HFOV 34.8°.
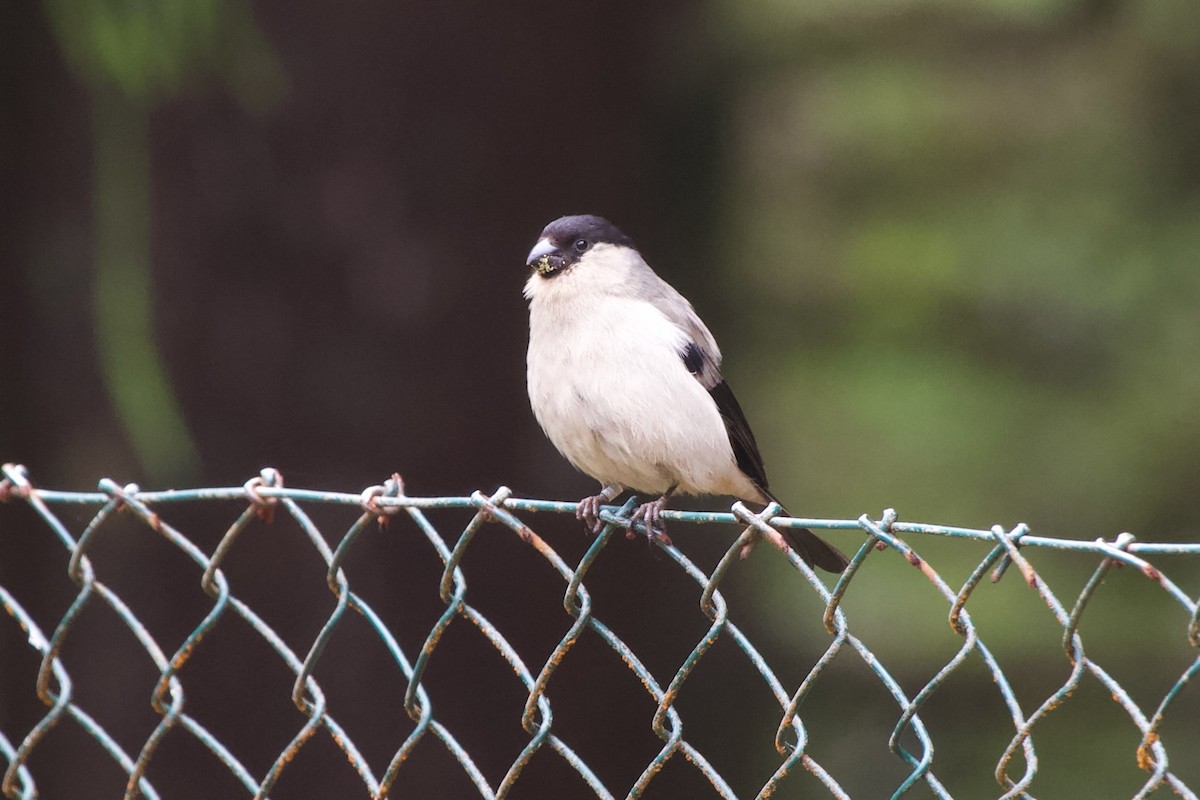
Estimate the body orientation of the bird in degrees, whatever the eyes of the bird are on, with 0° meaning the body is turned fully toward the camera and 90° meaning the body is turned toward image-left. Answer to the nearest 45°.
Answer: approximately 45°
